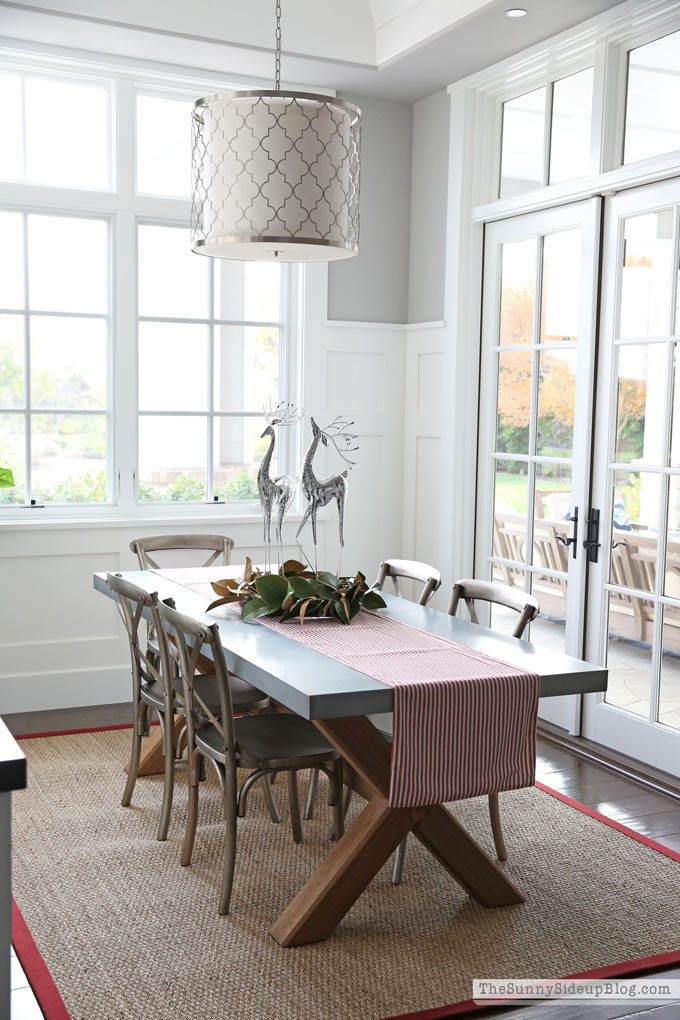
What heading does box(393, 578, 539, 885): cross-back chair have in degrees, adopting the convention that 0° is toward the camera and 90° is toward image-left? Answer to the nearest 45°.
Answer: approximately 45°

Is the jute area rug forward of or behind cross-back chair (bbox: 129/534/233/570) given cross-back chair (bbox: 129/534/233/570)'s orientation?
forward

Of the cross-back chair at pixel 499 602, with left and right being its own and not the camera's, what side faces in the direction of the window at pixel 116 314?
right

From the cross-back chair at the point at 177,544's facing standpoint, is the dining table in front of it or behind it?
in front

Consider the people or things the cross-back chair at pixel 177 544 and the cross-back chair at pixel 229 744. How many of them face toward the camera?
1

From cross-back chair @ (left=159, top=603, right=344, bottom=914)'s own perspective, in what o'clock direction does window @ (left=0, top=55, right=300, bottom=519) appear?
The window is roughly at 10 o'clock from the cross-back chair.

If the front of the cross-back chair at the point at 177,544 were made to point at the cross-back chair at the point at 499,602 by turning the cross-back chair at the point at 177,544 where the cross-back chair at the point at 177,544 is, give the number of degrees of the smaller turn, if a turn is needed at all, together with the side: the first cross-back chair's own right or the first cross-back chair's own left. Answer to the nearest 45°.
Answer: approximately 45° to the first cross-back chair's own left

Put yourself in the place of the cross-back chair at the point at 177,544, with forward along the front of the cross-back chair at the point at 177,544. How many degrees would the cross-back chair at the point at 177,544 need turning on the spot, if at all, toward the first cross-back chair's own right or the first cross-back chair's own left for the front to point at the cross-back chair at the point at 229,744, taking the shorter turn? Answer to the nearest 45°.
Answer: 0° — it already faces it

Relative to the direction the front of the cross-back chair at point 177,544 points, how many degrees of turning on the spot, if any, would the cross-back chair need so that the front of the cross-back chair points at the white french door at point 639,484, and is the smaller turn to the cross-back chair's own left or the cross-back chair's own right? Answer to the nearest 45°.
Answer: approximately 90° to the cross-back chair's own left

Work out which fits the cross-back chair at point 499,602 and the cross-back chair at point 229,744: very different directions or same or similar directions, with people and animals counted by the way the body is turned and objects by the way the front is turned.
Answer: very different directions

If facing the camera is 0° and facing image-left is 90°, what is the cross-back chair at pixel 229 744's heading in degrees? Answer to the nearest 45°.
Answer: approximately 225°
